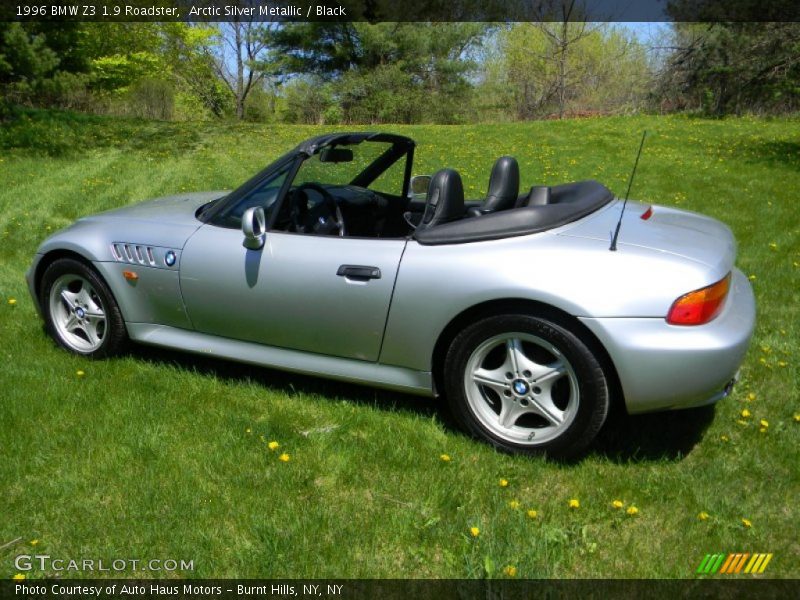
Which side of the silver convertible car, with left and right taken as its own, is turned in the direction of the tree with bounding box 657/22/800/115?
right

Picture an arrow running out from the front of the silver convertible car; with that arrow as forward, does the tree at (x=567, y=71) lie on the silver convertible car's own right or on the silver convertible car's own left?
on the silver convertible car's own right

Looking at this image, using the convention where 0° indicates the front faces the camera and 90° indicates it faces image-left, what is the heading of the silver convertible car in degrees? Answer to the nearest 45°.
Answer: approximately 135°

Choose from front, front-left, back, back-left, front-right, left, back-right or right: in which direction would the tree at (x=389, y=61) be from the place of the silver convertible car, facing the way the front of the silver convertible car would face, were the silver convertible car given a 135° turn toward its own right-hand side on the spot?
left
